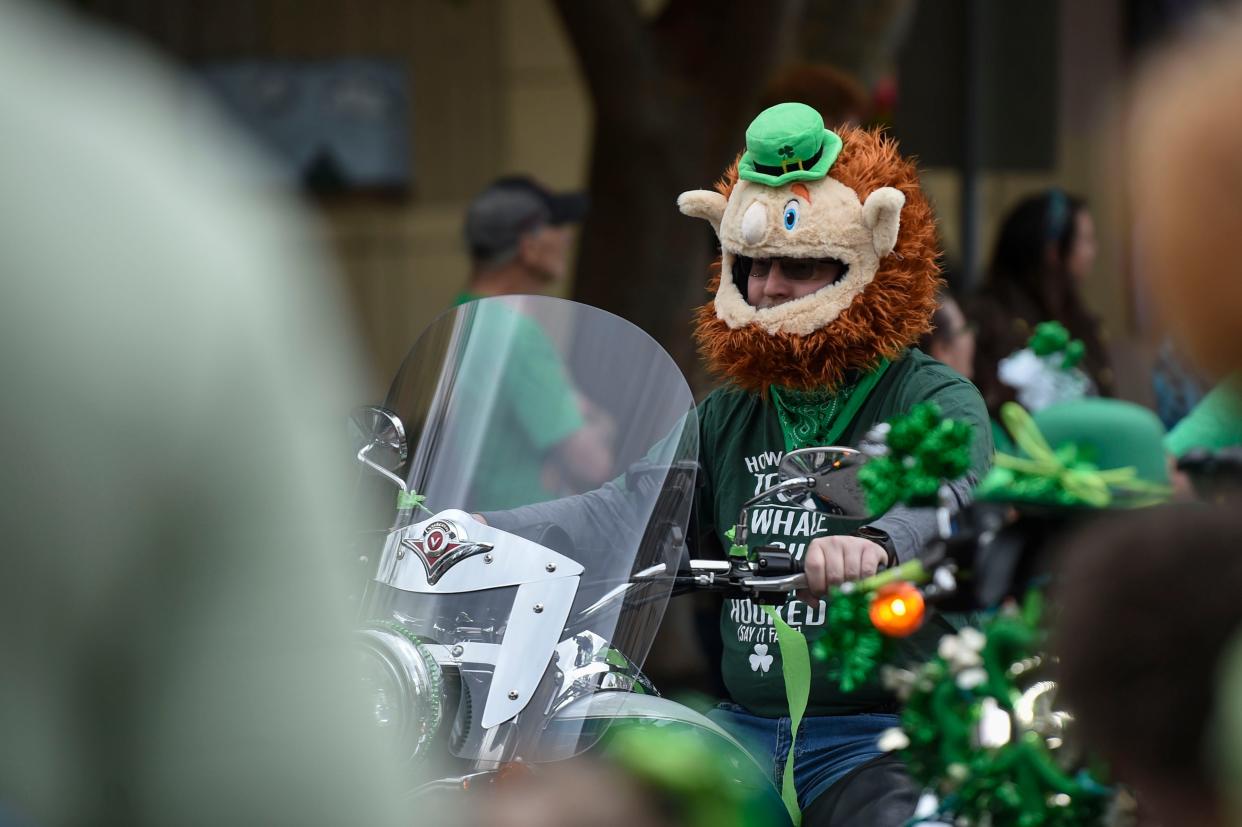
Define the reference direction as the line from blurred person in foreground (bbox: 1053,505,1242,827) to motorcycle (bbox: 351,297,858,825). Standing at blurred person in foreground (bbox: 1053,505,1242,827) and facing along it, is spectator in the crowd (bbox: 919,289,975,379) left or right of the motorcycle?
right

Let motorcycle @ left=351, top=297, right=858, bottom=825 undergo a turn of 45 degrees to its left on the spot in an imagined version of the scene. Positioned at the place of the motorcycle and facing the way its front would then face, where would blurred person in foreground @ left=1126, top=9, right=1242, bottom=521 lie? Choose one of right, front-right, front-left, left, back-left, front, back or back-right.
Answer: front-left

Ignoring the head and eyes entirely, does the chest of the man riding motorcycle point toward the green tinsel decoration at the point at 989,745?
no

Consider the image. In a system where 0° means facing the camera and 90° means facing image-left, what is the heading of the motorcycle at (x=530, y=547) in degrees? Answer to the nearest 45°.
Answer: approximately 45°

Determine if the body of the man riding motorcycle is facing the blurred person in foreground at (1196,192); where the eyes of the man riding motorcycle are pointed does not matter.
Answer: no

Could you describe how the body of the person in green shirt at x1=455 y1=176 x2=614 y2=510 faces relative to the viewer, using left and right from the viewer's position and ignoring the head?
facing away from the viewer and to the right of the viewer

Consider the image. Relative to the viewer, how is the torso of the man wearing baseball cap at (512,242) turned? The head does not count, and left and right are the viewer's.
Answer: facing away from the viewer and to the right of the viewer

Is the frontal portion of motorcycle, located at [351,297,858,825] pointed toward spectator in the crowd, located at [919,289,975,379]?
no

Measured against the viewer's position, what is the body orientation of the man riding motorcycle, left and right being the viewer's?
facing the viewer and to the left of the viewer

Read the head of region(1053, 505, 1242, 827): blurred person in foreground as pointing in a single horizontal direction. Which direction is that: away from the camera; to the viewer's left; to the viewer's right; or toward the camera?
away from the camera

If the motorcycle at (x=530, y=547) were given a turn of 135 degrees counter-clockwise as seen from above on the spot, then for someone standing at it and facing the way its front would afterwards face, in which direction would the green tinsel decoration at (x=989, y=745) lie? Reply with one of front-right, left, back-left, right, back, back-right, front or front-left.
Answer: front-right

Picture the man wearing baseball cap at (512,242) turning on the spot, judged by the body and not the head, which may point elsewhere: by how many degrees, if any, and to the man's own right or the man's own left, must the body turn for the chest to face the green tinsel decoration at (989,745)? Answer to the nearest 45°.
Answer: approximately 135° to the man's own right

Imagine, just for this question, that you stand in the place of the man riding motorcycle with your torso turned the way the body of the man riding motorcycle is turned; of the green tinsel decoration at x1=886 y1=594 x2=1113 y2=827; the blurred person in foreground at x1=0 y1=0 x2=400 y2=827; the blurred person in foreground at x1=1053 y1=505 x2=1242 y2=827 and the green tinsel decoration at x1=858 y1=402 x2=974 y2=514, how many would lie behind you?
0

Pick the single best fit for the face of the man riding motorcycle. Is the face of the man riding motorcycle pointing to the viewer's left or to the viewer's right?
to the viewer's left

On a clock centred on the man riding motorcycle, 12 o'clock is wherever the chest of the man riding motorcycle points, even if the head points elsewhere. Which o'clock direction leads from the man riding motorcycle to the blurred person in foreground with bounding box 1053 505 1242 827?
The blurred person in foreground is roughly at 10 o'clock from the man riding motorcycle.
